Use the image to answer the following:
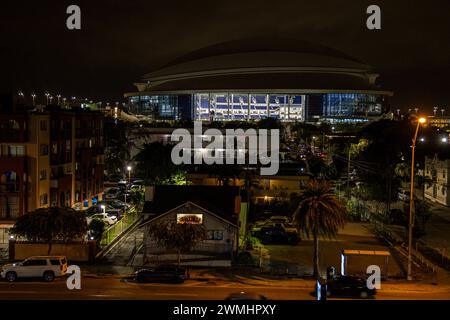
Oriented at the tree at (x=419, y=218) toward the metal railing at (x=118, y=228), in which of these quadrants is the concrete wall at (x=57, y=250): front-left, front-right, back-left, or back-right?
front-left

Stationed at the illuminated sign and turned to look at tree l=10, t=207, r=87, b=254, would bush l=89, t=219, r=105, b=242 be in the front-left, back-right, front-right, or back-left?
front-right

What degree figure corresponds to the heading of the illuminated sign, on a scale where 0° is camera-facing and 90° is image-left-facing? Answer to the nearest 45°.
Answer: approximately 0°

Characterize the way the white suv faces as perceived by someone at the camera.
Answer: facing to the left of the viewer

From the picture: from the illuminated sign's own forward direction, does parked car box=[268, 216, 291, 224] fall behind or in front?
behind

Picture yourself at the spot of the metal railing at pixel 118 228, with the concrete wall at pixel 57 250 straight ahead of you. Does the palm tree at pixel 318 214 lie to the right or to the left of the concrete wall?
left

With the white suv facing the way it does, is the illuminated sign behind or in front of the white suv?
behind

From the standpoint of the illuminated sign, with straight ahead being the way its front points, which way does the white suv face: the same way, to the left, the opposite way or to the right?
to the right

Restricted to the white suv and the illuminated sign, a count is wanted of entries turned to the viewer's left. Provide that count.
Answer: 1

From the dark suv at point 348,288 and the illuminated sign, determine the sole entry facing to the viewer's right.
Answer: the dark suv

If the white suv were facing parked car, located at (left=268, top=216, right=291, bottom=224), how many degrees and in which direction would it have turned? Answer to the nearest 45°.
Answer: approximately 135° to its right
